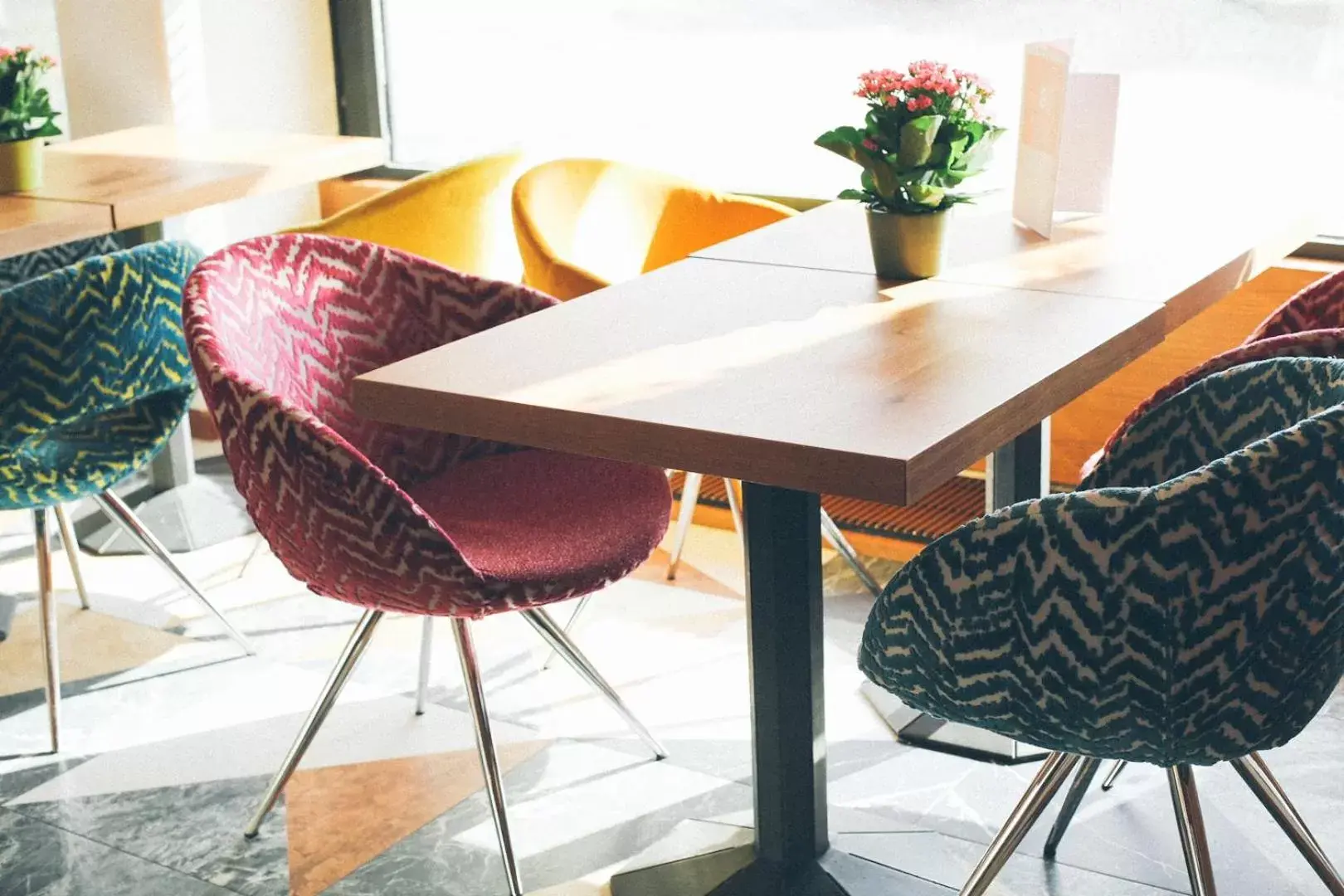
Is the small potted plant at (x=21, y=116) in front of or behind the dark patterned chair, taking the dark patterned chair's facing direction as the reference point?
in front

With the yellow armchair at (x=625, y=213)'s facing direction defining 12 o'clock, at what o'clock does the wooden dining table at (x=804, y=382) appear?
The wooden dining table is roughly at 1 o'clock from the yellow armchair.

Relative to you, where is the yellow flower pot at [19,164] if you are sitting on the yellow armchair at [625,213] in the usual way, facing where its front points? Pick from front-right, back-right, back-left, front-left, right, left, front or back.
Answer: back-right

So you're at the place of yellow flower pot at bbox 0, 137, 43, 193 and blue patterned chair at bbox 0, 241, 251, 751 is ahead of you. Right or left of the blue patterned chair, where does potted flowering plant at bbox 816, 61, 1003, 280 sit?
left

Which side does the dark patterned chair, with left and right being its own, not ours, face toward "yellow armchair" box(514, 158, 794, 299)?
front

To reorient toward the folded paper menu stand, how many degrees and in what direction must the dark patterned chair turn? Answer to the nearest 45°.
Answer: approximately 45° to its right

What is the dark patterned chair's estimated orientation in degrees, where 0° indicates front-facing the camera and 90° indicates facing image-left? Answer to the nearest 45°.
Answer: approximately 135°

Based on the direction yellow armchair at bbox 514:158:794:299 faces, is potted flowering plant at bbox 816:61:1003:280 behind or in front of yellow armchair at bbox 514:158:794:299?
in front

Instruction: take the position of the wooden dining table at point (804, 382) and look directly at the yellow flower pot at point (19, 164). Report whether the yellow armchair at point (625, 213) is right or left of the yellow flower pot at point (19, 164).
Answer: right

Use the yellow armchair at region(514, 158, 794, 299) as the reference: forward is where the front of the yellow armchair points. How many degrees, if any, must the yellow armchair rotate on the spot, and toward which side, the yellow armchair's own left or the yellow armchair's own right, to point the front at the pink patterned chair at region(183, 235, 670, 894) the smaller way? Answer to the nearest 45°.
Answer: approximately 45° to the yellow armchair's own right

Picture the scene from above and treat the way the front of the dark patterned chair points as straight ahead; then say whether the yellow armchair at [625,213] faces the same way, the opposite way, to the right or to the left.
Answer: the opposite way

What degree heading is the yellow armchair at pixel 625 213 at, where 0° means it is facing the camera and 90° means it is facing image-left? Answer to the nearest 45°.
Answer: approximately 315°
